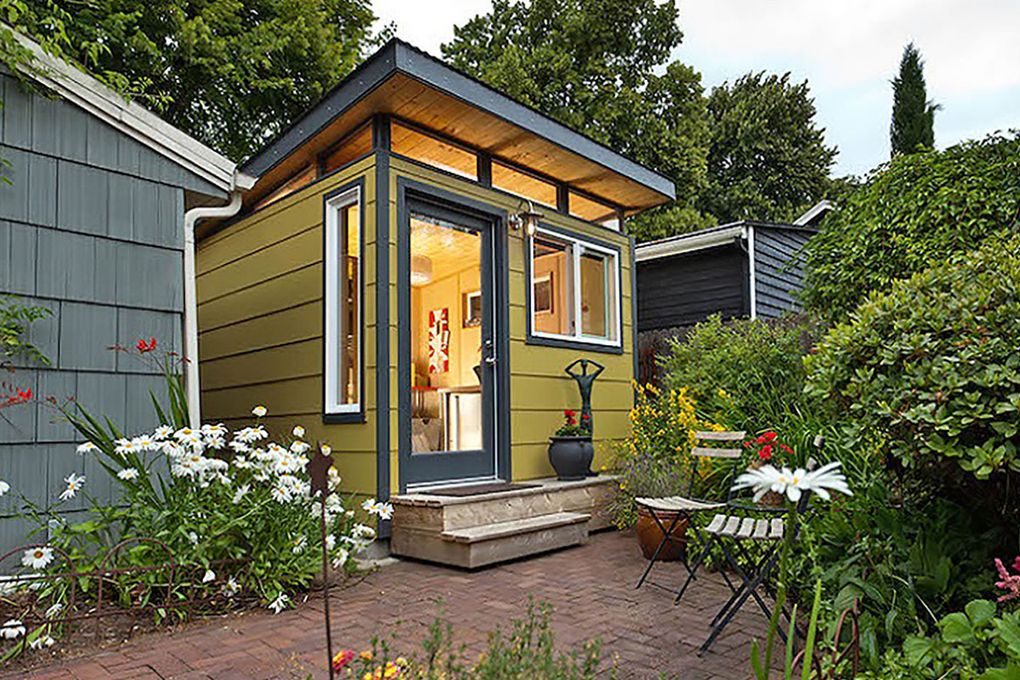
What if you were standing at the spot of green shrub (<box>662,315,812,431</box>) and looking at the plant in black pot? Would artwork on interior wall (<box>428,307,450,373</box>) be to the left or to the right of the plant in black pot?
right

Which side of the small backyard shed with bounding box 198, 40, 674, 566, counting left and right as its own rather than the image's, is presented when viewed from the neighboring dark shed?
left

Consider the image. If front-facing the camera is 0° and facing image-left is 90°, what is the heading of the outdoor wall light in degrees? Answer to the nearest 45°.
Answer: approximately 315°

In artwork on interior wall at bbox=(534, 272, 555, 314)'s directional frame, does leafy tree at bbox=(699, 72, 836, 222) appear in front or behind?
behind

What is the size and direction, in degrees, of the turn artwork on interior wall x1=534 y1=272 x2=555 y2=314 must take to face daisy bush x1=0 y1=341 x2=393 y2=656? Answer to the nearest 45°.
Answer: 0° — it already faces it

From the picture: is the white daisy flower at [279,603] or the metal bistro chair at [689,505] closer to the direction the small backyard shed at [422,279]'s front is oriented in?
the metal bistro chair

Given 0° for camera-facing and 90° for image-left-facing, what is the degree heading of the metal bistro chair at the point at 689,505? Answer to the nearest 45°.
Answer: approximately 45°

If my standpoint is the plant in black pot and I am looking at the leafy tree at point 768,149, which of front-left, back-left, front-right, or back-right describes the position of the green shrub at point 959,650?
back-right

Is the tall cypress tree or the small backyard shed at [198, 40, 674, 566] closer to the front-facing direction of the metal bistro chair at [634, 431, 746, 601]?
the small backyard shed

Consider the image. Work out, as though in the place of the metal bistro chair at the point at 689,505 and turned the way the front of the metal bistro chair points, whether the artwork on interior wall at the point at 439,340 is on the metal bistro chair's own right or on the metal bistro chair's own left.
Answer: on the metal bistro chair's own right

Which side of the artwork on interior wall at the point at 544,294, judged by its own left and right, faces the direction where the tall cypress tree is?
back
